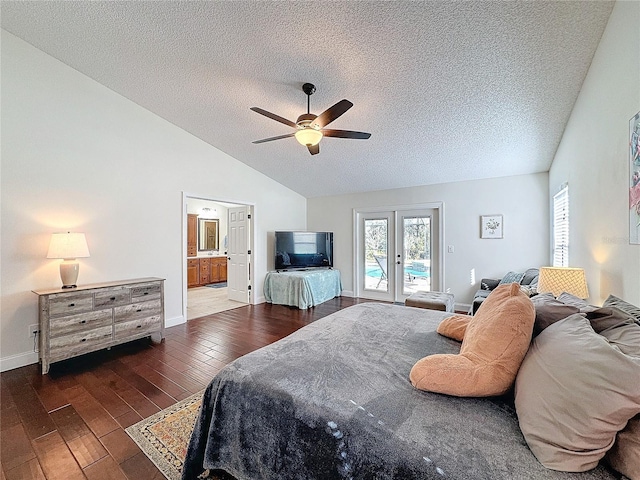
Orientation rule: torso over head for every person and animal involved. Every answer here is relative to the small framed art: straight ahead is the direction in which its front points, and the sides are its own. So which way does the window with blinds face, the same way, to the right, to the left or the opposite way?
to the right

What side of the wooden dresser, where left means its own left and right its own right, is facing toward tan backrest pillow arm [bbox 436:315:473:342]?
front

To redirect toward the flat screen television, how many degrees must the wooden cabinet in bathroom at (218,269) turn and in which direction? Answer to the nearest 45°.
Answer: approximately 45° to its left

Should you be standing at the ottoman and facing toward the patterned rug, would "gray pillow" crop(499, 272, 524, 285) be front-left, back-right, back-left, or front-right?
back-left

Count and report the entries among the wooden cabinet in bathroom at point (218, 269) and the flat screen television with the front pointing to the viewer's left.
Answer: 0

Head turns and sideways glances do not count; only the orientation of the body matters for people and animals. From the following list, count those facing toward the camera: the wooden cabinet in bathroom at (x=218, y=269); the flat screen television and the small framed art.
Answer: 3

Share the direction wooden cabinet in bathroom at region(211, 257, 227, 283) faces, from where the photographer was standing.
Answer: facing the viewer

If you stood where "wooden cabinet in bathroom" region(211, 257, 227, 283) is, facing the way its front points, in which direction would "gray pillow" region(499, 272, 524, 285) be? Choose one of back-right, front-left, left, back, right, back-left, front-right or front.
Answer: front-left

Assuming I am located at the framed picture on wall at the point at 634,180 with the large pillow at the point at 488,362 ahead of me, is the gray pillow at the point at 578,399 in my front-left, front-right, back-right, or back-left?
front-left

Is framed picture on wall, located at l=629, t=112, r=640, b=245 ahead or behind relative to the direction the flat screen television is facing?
ahead

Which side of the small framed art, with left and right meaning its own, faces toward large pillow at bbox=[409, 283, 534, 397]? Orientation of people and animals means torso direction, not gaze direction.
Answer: front

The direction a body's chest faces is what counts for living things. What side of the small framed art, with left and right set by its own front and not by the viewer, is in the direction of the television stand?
right

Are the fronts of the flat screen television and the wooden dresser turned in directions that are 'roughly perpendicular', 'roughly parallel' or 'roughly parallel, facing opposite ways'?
roughly perpendicular

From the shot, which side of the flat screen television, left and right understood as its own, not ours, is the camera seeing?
front

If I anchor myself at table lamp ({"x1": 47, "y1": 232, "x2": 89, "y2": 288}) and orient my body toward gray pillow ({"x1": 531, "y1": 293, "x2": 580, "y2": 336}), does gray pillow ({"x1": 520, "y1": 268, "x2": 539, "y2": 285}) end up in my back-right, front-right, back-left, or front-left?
front-left

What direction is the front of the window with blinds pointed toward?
to the viewer's left

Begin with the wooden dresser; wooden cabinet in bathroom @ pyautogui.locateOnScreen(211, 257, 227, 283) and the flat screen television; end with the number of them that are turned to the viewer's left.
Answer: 0

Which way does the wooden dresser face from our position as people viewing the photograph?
facing the viewer and to the right of the viewer

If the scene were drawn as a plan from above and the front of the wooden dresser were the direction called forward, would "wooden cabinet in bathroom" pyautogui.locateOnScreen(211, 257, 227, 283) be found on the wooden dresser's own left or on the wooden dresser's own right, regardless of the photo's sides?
on the wooden dresser's own left
